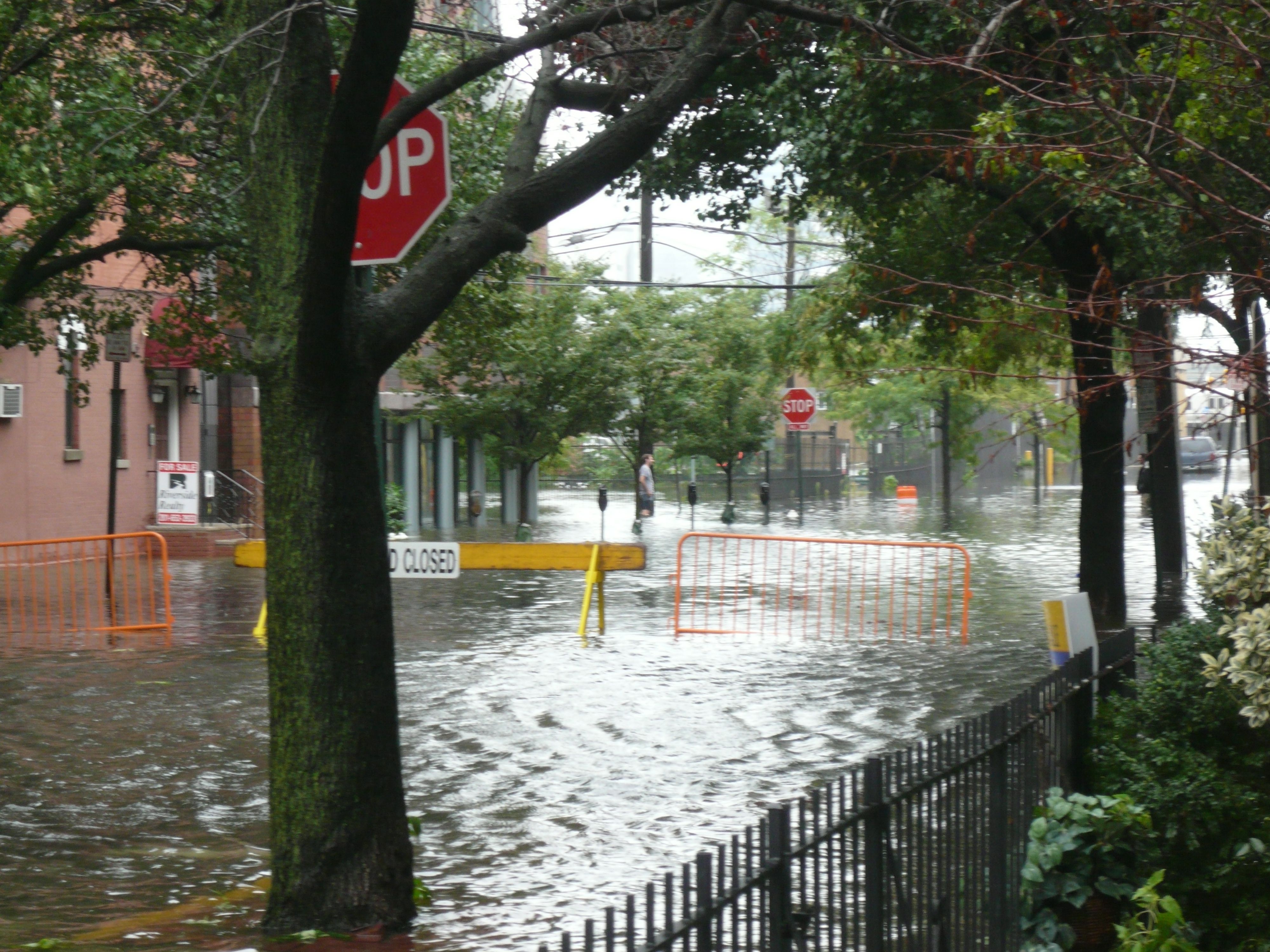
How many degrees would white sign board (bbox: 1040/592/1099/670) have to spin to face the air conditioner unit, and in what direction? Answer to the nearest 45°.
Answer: approximately 90° to its right

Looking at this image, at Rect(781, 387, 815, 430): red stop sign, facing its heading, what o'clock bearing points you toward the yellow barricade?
The yellow barricade is roughly at 12 o'clock from the red stop sign.

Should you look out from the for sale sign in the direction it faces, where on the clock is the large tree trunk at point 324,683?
The large tree trunk is roughly at 12 o'clock from the for sale sign.

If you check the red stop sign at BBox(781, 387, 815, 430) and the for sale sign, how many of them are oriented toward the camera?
2

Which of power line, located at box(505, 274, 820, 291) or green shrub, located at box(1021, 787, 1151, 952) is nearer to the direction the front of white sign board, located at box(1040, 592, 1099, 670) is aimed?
the green shrub

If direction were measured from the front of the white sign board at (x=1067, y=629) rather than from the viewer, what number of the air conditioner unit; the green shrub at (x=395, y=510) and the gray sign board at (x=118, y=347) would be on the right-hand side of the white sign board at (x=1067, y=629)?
3

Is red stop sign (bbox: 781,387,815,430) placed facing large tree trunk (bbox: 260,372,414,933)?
yes

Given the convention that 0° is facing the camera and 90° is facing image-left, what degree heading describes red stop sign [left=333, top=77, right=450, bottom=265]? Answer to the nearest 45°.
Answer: approximately 0°

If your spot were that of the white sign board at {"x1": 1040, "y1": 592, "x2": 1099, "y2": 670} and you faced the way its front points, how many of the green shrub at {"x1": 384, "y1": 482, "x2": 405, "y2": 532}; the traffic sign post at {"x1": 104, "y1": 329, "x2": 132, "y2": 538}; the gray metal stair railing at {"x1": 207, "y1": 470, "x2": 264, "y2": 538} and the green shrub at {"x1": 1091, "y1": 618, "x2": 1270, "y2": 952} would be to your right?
3

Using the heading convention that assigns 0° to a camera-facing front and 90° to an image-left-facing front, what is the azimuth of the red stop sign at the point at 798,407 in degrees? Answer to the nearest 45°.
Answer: approximately 0°
